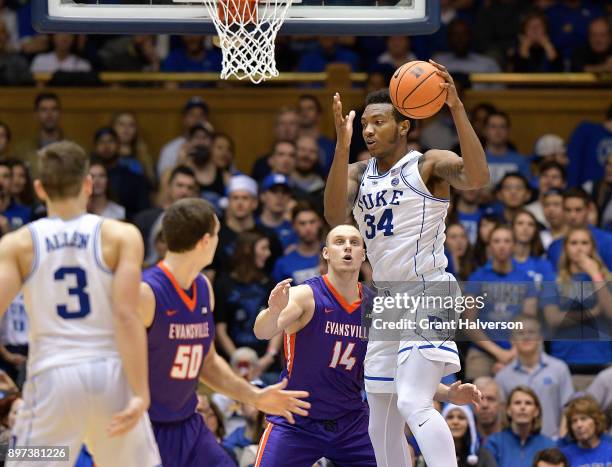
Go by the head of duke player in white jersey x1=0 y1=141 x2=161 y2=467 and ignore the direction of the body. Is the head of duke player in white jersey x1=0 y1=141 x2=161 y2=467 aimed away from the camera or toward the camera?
away from the camera

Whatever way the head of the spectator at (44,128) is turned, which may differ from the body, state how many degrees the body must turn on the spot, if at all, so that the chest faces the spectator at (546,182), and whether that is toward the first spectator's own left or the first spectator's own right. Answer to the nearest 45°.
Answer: approximately 90° to the first spectator's own left

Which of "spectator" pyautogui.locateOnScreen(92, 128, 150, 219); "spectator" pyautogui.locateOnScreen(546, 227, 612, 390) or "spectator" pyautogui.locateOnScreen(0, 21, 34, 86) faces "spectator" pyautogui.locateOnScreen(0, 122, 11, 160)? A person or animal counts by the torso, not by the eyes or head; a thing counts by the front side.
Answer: "spectator" pyautogui.locateOnScreen(0, 21, 34, 86)

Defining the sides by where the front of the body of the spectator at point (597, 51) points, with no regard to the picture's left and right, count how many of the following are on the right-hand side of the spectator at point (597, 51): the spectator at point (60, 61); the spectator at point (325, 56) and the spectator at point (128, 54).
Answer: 3

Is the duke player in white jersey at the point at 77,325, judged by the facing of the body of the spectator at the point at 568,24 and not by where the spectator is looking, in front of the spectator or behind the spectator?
in front

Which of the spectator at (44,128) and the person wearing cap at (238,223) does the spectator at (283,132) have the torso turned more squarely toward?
the person wearing cap

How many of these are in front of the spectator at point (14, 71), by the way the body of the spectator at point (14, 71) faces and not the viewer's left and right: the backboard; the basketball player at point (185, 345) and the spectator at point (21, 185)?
3

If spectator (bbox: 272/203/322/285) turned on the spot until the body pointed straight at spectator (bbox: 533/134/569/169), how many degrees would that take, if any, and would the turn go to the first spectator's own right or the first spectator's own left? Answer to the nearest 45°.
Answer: approximately 135° to the first spectator's own left

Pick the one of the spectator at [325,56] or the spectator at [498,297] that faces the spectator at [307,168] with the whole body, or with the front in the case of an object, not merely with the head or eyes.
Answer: the spectator at [325,56]

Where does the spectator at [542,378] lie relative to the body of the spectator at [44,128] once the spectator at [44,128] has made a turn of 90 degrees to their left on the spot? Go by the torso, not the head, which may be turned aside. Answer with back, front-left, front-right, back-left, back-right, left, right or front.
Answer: front-right

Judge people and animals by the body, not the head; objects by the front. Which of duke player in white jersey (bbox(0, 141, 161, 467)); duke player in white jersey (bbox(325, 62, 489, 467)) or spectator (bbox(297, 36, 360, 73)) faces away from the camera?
duke player in white jersey (bbox(0, 141, 161, 467))
